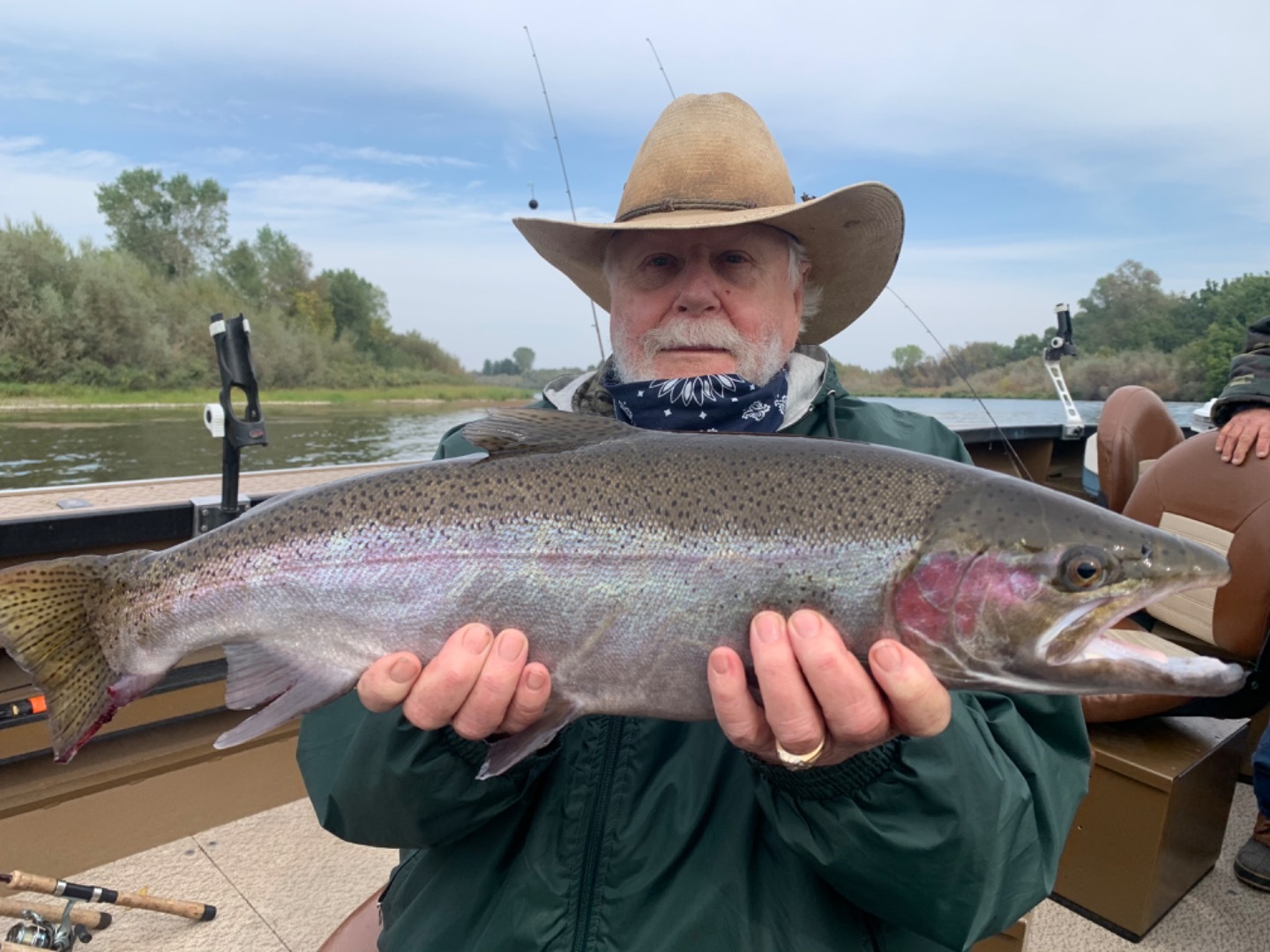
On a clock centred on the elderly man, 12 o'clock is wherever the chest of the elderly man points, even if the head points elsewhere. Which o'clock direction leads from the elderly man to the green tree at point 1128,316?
The green tree is roughly at 7 o'clock from the elderly man.

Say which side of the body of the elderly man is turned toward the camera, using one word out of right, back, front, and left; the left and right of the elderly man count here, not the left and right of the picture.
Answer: front
